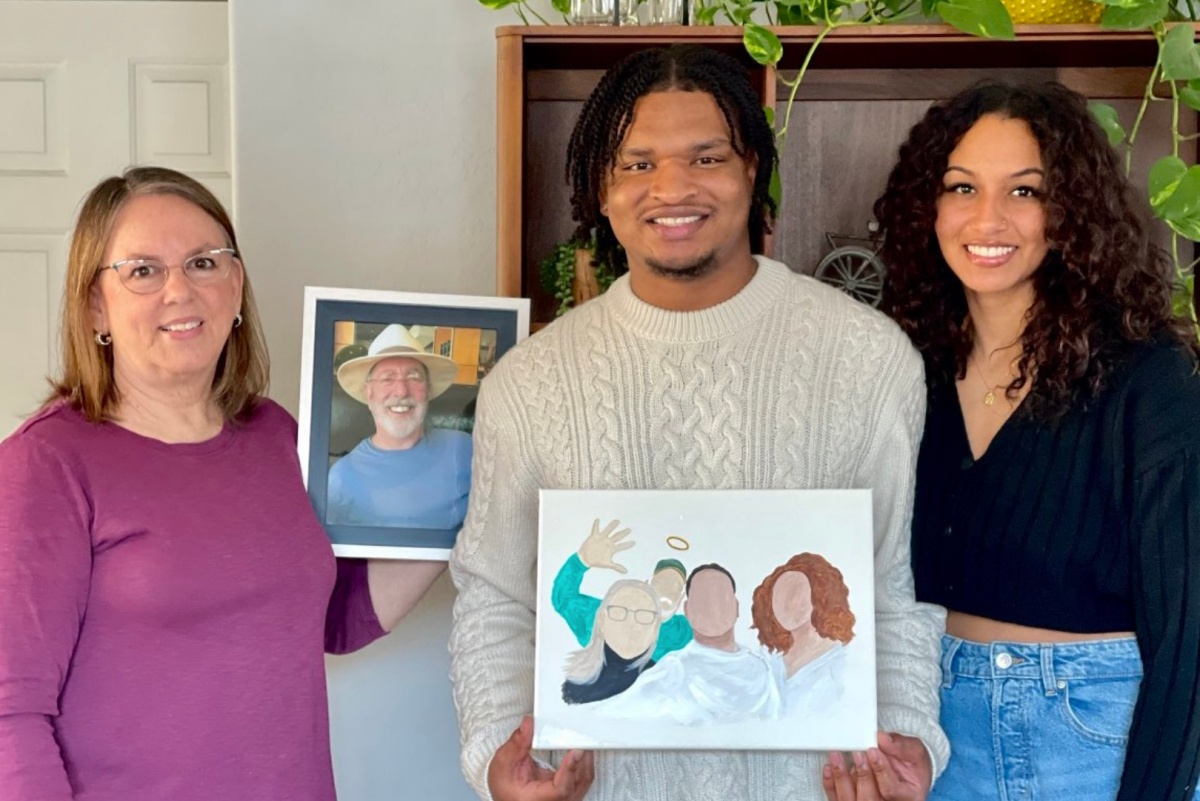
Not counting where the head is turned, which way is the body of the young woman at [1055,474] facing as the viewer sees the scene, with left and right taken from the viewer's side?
facing the viewer and to the left of the viewer

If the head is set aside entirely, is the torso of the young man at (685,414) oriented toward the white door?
no

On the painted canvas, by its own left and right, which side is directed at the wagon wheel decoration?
back

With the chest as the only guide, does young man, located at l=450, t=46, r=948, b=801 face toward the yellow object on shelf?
no

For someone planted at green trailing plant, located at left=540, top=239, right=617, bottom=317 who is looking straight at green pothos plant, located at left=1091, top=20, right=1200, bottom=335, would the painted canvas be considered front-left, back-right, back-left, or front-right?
front-right

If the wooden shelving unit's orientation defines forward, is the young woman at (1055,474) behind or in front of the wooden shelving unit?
in front

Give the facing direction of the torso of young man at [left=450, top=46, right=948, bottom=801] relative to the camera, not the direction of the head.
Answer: toward the camera

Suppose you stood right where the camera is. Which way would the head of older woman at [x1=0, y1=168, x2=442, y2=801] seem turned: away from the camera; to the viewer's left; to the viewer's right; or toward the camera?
toward the camera

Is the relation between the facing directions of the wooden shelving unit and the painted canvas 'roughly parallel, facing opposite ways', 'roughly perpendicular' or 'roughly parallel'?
roughly parallel

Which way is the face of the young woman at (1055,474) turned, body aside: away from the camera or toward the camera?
toward the camera

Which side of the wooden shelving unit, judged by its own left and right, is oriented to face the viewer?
front

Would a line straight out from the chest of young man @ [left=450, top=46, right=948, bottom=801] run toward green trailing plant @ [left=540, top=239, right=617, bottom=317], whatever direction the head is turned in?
no
